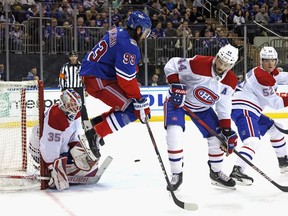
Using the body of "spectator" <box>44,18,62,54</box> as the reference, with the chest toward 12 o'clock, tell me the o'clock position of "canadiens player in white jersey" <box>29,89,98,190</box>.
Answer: The canadiens player in white jersey is roughly at 12 o'clock from the spectator.

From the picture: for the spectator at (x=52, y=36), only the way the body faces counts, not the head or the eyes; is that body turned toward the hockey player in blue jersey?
yes

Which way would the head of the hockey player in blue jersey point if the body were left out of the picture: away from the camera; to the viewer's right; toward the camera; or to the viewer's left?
to the viewer's right

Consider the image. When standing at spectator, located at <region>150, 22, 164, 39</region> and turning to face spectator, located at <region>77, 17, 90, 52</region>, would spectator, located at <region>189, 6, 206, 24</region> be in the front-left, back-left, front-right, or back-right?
back-right

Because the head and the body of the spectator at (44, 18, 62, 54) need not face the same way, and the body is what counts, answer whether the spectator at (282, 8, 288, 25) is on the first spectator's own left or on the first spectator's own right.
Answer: on the first spectator's own left

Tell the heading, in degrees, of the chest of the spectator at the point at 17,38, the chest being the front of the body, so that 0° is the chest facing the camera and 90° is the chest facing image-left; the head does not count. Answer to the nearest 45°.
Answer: approximately 0°

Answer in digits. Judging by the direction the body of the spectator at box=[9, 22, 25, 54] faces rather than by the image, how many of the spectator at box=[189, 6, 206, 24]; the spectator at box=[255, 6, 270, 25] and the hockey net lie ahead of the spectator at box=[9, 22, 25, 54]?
1

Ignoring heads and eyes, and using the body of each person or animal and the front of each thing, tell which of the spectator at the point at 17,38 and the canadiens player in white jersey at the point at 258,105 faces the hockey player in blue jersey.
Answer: the spectator
